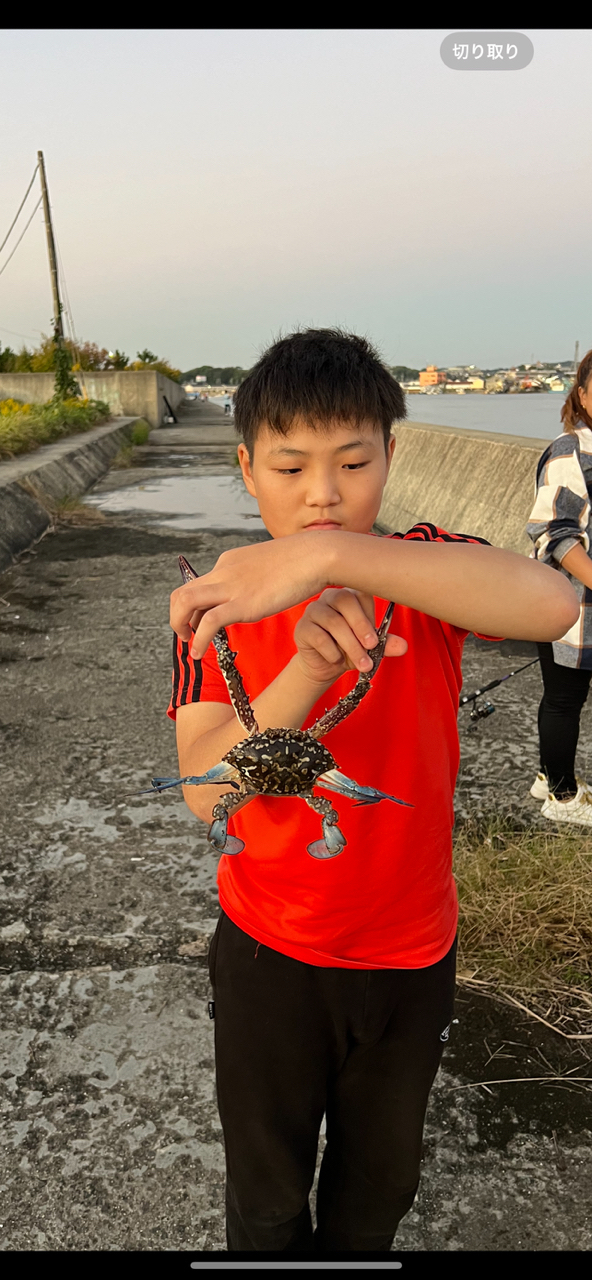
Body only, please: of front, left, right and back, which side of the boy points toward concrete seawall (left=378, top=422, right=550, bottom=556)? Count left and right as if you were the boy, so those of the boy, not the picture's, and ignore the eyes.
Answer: back

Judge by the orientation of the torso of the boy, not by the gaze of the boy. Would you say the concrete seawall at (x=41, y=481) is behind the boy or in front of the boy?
behind

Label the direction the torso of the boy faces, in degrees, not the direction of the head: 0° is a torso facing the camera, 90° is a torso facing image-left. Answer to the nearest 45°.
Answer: approximately 0°

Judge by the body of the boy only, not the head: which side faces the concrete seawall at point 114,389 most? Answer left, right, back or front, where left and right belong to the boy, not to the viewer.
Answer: back

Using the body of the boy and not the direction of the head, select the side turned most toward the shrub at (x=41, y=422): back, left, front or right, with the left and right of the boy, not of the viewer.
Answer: back
